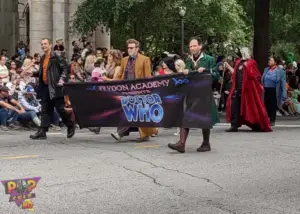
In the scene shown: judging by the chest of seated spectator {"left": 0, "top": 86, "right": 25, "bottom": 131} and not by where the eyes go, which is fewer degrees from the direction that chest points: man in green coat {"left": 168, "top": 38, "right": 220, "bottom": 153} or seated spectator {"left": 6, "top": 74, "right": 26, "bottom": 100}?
the man in green coat

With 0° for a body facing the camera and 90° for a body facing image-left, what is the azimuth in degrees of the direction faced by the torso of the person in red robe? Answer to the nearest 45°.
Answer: approximately 45°

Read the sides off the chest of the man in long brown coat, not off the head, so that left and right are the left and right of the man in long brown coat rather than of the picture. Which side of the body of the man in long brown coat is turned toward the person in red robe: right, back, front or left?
back

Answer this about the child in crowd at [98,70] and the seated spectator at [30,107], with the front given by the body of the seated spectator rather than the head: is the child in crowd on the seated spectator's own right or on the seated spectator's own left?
on the seated spectator's own left
